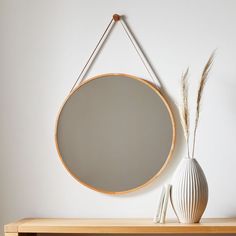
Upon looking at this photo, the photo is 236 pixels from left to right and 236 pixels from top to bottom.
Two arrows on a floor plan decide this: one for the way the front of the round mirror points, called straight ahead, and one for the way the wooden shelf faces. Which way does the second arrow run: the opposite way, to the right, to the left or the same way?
the same way

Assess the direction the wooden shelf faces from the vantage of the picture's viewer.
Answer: facing the viewer

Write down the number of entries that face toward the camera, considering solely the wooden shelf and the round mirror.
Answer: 2

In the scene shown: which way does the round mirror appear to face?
toward the camera
